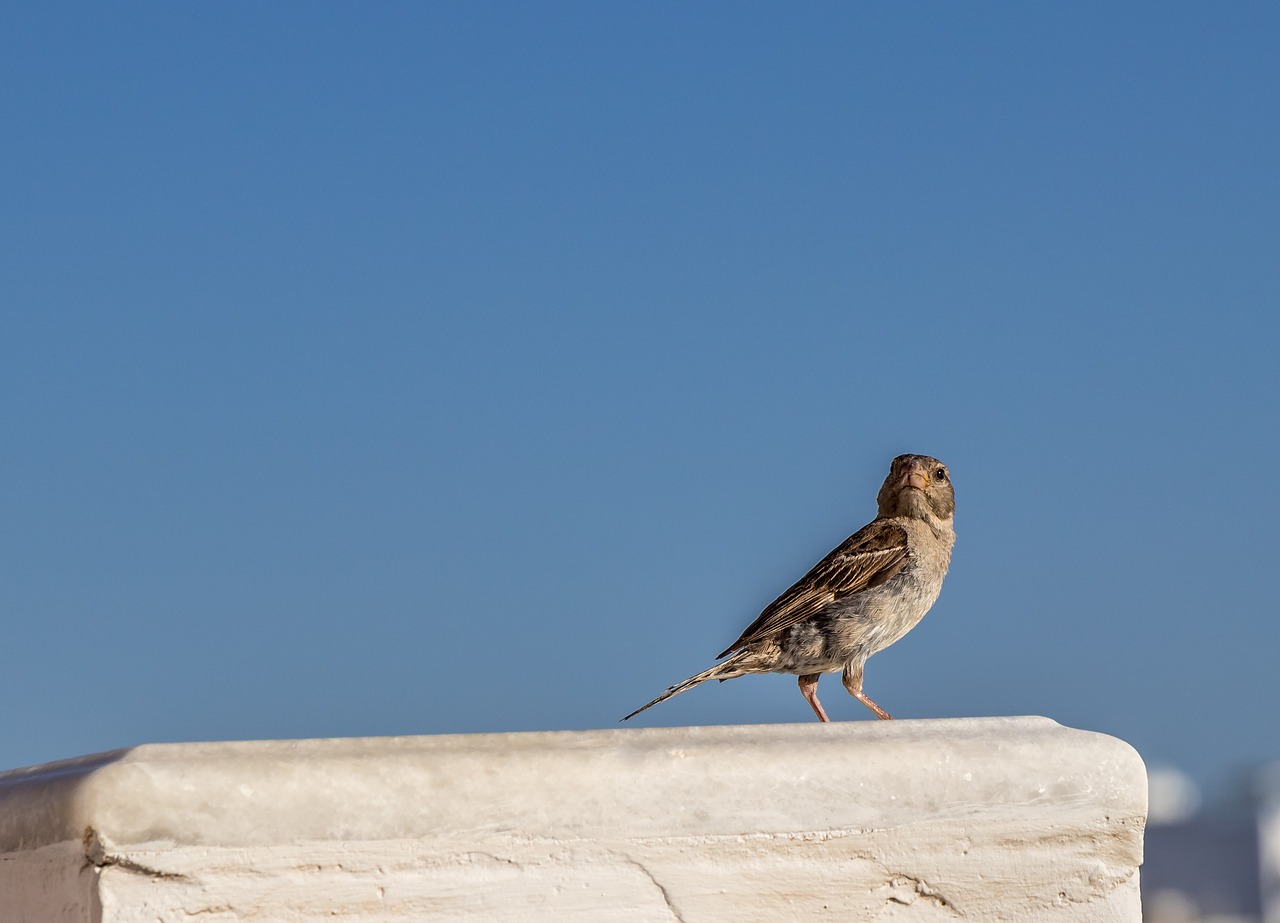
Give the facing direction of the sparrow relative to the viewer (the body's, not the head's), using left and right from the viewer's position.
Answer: facing to the right of the viewer

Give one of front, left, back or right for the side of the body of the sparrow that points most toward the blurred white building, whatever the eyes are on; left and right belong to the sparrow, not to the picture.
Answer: left
